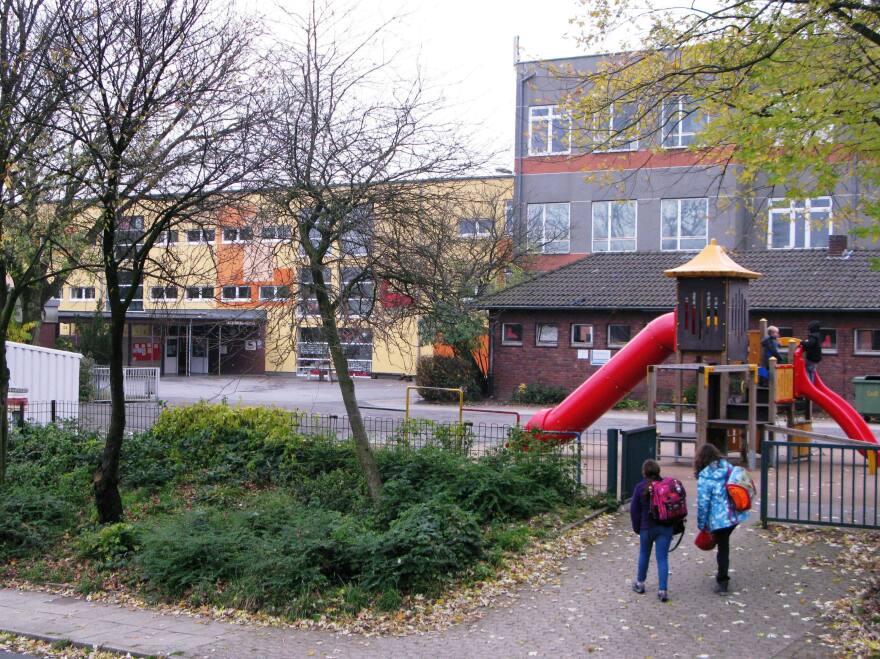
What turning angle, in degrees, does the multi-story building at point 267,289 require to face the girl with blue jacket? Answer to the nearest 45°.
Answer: approximately 45° to its left

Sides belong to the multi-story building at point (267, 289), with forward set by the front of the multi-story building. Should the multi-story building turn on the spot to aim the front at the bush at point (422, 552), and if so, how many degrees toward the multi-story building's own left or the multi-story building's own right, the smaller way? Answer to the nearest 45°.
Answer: approximately 45° to the multi-story building's own left

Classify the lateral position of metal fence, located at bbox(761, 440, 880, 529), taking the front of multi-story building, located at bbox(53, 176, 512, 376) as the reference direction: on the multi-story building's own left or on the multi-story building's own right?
on the multi-story building's own left

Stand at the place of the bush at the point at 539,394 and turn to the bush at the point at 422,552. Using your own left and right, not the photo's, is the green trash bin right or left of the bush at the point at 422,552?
left

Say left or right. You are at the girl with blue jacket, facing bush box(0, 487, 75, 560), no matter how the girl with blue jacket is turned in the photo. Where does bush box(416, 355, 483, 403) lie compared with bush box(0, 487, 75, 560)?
right

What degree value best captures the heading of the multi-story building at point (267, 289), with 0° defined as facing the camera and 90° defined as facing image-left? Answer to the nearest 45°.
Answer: approximately 0°

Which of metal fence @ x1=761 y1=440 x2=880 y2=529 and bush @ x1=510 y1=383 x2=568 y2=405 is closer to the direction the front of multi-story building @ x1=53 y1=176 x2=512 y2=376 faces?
the metal fence

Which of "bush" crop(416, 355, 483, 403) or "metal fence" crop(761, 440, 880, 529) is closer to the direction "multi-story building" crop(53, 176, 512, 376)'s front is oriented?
the metal fence

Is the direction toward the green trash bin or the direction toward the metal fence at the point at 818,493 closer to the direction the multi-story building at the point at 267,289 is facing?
the metal fence

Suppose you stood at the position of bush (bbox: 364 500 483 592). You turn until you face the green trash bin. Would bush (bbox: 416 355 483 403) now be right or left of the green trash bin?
left

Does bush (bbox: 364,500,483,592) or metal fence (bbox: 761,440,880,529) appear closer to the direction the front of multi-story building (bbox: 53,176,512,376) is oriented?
the bush
